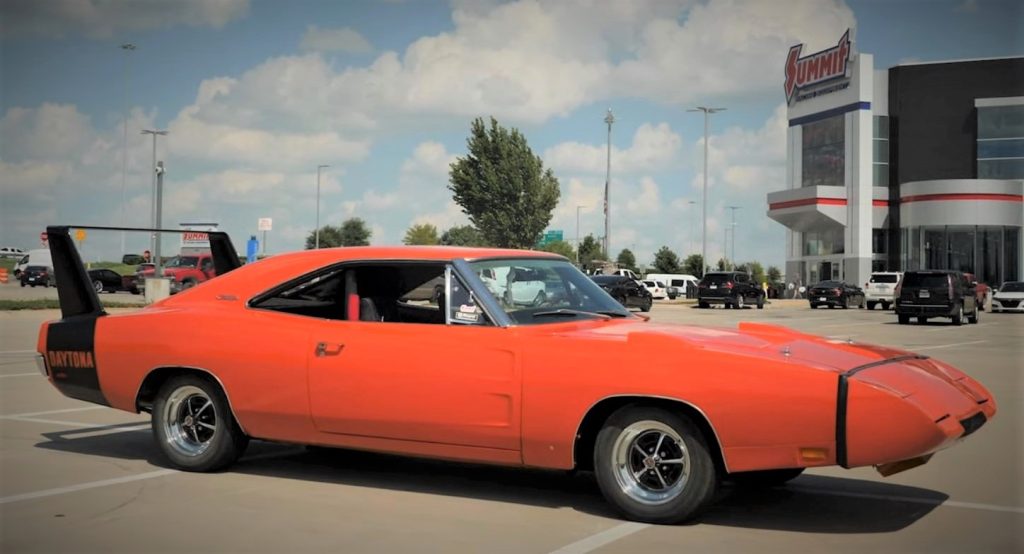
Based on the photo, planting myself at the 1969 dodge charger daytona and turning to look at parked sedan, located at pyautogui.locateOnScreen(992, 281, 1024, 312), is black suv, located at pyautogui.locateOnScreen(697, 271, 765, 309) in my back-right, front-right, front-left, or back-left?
front-left

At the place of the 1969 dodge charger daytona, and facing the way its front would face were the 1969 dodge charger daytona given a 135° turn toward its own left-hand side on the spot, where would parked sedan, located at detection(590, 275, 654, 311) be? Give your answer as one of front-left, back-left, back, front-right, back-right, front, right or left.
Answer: front

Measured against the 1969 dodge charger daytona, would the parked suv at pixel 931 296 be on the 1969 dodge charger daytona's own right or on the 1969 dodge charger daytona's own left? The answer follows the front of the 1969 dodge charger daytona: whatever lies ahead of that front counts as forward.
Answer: on the 1969 dodge charger daytona's own left

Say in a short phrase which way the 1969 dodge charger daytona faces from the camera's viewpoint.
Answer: facing the viewer and to the right of the viewer

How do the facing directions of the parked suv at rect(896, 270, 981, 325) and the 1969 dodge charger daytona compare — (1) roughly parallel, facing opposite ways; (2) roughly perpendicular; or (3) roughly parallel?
roughly perpendicular

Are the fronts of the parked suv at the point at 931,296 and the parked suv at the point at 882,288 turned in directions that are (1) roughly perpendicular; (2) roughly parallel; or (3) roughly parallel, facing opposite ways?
roughly parallel
